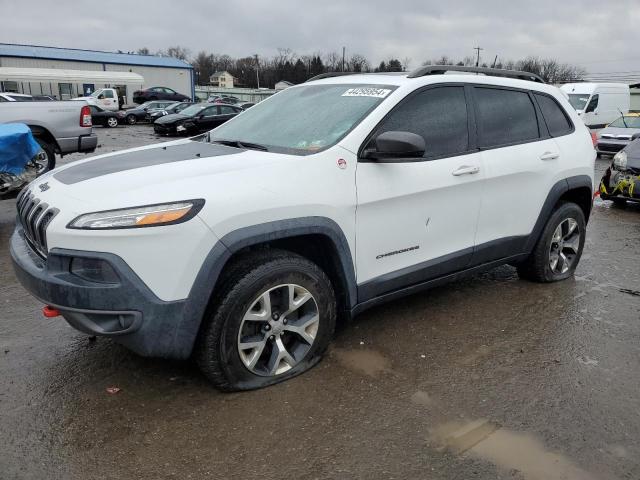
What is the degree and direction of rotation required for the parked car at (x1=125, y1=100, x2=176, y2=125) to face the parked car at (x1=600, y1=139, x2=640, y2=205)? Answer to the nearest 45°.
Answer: approximately 45° to its left

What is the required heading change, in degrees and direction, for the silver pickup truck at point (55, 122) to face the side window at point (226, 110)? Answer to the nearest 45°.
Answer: approximately 135° to its right

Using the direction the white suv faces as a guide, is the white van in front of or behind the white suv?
behind

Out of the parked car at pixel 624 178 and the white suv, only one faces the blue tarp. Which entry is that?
the parked car

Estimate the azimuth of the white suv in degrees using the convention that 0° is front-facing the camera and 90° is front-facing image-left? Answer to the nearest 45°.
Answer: approximately 45°

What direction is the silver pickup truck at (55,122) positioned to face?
to the viewer's left

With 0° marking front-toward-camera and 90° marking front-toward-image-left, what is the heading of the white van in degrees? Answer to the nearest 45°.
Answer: approximately 45°

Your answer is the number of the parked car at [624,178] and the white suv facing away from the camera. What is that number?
0

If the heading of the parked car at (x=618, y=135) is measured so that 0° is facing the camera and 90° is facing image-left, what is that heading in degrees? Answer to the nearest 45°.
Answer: approximately 45°

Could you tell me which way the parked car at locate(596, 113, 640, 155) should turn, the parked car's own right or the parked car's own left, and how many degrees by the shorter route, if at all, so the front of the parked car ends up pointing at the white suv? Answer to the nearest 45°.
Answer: approximately 45° to the parked car's own left

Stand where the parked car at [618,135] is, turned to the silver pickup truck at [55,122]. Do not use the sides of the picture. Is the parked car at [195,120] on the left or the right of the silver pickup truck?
right
